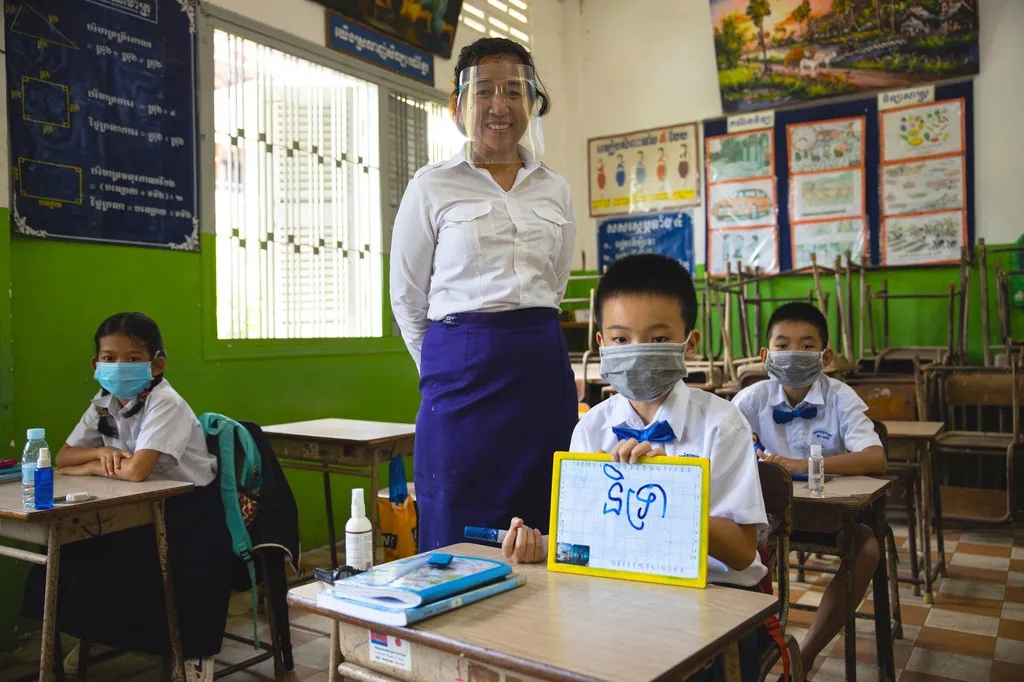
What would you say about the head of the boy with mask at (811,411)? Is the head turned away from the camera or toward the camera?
toward the camera

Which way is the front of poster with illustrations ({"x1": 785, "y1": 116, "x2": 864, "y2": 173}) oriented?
toward the camera

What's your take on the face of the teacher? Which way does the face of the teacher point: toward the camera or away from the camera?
toward the camera

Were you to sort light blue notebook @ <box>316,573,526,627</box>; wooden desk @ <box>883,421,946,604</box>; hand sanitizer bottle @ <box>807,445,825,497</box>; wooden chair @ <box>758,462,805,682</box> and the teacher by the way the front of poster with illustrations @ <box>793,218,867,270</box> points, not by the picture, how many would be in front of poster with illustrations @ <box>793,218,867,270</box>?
5

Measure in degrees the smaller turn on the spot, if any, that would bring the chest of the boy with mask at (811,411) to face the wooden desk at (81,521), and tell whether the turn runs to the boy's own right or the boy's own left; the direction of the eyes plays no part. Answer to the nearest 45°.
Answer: approximately 45° to the boy's own right

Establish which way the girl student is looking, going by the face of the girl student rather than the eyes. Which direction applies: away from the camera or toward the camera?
toward the camera

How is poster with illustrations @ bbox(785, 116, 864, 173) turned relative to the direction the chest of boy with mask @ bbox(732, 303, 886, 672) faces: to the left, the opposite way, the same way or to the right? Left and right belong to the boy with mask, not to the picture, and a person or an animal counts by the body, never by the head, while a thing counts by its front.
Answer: the same way

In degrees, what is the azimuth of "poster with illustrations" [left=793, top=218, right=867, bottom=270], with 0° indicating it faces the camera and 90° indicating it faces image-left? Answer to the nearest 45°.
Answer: approximately 0°

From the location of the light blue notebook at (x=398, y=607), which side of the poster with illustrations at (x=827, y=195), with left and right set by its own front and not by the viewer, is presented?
front

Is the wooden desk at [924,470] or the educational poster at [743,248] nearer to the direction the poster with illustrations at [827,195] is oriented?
the wooden desk

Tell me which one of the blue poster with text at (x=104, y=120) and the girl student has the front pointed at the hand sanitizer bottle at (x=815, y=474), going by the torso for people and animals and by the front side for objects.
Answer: the blue poster with text

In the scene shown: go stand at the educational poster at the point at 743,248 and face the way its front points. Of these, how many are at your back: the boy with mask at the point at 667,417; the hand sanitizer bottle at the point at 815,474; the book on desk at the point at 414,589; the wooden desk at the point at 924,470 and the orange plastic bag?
0

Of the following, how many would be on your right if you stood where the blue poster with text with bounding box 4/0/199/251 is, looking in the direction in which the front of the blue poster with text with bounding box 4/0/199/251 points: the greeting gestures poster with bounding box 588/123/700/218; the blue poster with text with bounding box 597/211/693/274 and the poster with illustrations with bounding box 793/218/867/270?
0

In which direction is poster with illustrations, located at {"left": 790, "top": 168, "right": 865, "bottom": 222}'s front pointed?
toward the camera

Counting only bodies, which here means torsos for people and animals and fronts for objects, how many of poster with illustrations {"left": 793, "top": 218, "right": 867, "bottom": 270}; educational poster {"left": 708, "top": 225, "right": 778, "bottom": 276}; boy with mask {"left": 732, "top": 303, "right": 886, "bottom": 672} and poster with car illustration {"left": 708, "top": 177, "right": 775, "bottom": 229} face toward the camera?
4

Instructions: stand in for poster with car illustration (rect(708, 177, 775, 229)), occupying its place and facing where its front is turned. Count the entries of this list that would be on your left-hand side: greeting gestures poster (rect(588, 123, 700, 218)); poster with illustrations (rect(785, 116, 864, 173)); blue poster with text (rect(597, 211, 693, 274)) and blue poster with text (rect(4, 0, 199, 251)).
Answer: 1

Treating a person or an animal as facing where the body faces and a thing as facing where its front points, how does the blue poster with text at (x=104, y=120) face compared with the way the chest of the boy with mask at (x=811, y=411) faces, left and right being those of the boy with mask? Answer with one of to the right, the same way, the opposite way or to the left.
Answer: to the left
